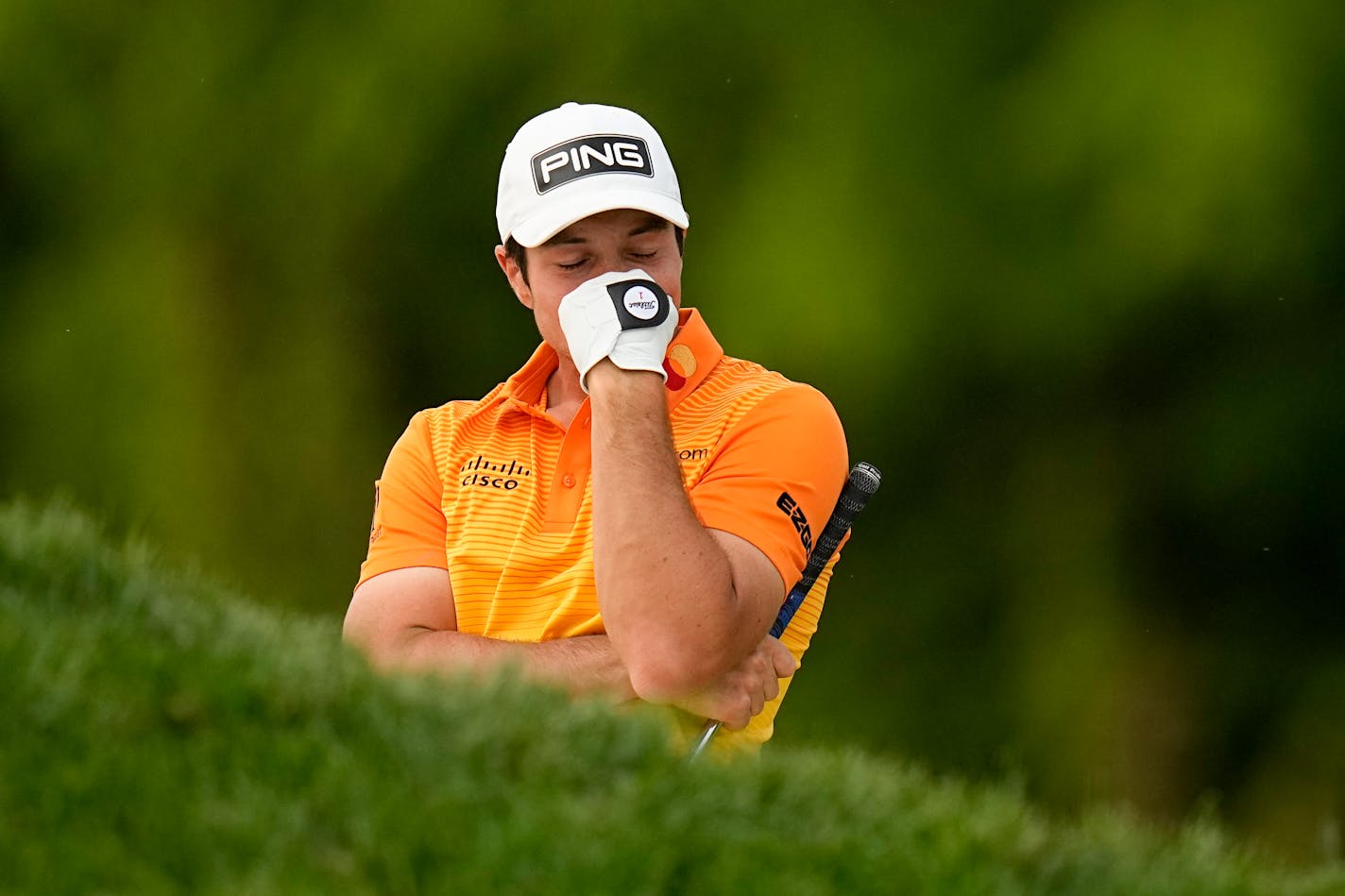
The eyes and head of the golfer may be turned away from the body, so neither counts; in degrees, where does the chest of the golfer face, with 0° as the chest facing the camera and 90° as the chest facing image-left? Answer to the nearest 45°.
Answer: approximately 0°
